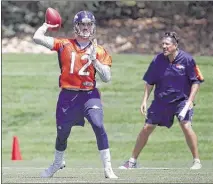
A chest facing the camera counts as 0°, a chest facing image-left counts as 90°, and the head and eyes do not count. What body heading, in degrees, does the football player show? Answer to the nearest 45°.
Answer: approximately 0°
